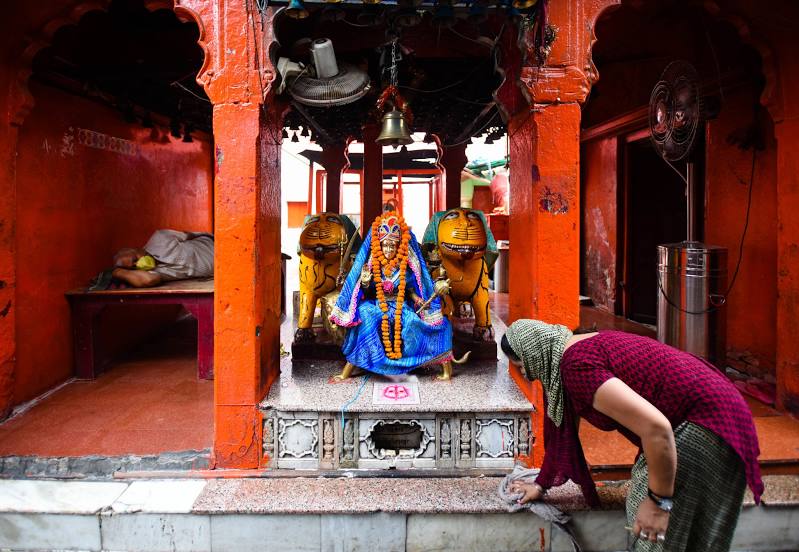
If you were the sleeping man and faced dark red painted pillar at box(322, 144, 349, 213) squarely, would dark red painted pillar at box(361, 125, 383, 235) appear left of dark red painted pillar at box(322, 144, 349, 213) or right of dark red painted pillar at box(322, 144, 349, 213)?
right

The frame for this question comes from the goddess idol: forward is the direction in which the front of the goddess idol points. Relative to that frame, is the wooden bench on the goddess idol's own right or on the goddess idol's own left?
on the goddess idol's own right

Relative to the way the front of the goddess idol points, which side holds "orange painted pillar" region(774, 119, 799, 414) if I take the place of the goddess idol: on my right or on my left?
on my left

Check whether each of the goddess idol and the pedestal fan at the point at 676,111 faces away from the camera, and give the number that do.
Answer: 0

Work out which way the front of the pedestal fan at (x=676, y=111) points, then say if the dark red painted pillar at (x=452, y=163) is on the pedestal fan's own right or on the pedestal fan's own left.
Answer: on the pedestal fan's own right

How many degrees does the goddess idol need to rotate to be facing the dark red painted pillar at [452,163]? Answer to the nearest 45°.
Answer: approximately 180°

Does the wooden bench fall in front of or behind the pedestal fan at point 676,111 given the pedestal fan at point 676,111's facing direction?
in front

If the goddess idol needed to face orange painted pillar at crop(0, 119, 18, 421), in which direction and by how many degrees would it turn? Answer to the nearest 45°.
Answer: approximately 90° to its right

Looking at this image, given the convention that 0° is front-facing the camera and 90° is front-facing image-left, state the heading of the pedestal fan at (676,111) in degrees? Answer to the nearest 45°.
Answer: approximately 45°

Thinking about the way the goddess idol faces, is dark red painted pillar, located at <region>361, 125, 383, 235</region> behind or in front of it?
behind

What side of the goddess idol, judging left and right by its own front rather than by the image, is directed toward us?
front

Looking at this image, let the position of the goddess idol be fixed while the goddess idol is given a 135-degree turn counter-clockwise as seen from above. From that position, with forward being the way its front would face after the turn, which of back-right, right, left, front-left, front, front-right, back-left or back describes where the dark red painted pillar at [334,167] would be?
front-left

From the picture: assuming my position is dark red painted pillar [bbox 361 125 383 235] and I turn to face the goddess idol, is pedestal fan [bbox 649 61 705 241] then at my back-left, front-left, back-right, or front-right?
front-left

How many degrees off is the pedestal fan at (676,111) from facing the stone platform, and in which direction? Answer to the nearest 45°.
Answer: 0° — it already faces it
